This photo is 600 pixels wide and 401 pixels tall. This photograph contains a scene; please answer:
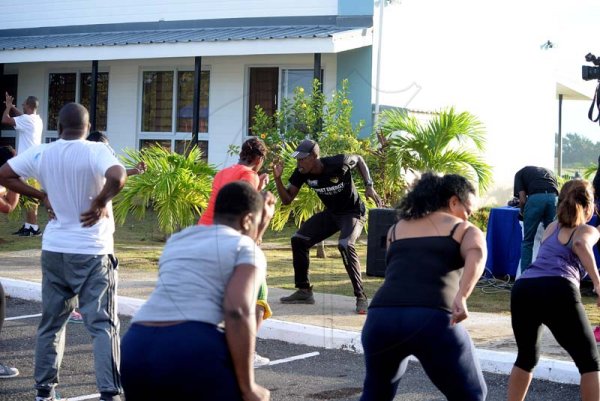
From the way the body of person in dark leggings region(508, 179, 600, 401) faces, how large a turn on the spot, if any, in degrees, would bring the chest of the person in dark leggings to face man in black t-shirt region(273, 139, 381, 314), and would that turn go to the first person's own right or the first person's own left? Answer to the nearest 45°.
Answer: approximately 90° to the first person's own left

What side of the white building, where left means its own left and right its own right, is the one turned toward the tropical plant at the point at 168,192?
front

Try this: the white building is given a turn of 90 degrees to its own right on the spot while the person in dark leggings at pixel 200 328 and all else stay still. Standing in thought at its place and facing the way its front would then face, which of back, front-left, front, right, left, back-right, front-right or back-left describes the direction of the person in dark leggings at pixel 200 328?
left

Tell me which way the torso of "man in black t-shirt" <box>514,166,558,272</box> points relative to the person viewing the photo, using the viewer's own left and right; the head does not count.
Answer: facing away from the viewer and to the left of the viewer

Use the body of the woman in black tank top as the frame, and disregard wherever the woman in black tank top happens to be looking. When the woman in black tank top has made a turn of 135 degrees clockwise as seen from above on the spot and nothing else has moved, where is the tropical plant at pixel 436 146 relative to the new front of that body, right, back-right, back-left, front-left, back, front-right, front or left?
back

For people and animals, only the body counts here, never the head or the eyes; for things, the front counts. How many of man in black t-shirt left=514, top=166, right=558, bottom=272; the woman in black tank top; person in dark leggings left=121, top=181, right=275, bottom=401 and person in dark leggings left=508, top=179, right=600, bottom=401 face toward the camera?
0

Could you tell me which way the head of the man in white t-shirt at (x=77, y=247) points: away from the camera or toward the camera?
away from the camera

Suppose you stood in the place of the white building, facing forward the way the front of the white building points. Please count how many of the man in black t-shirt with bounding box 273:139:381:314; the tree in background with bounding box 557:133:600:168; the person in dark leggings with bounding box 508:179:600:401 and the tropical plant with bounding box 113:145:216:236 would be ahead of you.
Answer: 3

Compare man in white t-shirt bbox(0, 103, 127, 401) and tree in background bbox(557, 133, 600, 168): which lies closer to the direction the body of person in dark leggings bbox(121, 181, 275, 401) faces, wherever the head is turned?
the tree in background

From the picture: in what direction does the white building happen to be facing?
toward the camera

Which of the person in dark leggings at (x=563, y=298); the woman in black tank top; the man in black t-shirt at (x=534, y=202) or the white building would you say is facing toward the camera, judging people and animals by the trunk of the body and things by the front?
the white building

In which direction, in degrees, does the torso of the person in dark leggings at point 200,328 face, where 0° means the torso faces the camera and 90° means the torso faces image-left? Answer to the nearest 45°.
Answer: approximately 225°

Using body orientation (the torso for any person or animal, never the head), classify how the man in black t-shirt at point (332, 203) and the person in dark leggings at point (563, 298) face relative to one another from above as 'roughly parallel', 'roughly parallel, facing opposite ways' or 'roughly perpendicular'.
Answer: roughly parallel, facing opposite ways

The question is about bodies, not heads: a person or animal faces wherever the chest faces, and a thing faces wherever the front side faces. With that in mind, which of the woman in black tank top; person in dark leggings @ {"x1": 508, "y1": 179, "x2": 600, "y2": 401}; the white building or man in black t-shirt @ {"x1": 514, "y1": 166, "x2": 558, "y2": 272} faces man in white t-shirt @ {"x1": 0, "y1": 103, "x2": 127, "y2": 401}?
the white building

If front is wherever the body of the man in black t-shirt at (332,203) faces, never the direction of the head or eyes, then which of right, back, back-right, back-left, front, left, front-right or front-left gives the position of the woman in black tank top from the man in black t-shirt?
front-left

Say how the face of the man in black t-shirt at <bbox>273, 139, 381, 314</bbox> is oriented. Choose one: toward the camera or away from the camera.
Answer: toward the camera
